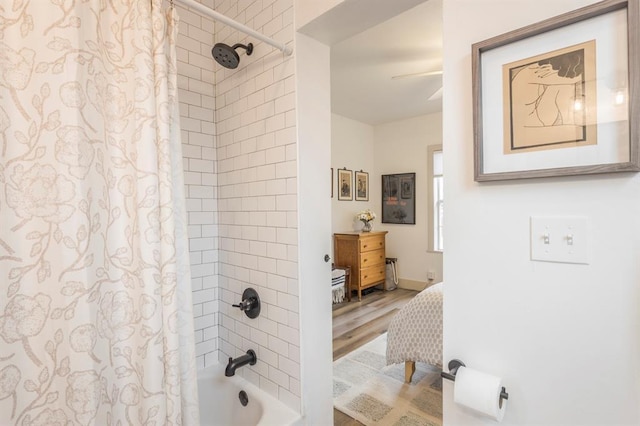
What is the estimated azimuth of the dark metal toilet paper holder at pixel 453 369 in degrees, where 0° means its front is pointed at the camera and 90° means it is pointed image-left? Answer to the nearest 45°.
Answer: approximately 45°

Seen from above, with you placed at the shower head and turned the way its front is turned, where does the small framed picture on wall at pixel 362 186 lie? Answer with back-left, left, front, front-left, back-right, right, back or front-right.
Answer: back

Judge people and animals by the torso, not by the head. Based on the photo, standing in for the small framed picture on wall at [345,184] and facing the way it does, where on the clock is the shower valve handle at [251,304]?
The shower valve handle is roughly at 2 o'clock from the small framed picture on wall.

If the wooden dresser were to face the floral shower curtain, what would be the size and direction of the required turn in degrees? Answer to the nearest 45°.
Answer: approximately 45° to its right

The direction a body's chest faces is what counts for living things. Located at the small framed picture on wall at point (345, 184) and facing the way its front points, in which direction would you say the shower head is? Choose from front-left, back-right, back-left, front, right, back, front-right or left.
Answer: front-right

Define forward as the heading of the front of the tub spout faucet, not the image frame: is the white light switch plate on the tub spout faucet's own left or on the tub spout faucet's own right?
on the tub spout faucet's own left

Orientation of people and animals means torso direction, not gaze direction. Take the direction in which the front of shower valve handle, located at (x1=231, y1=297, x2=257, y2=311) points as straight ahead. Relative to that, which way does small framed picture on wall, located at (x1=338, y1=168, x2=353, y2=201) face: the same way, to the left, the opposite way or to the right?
to the left

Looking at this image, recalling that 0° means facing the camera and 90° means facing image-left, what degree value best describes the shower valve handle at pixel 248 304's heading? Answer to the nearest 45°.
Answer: approximately 45°
